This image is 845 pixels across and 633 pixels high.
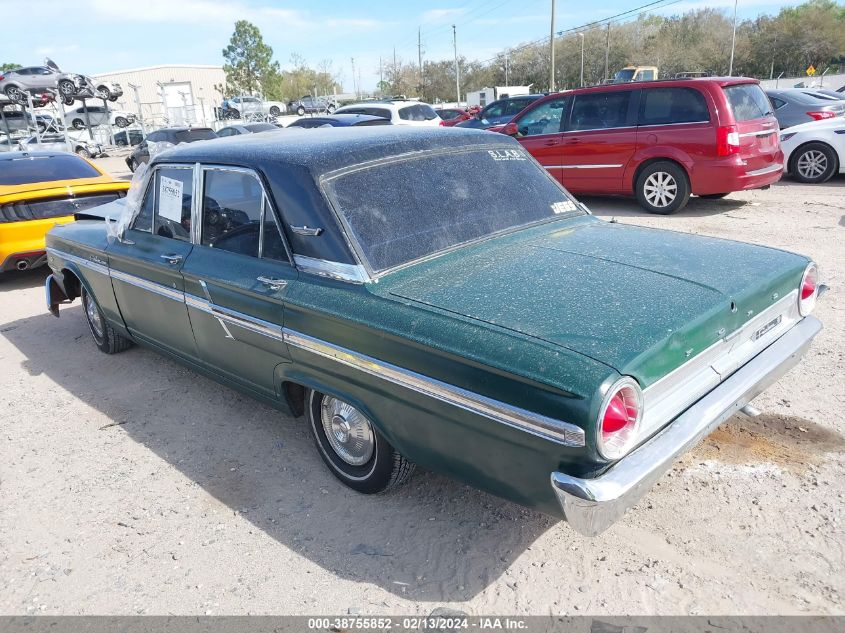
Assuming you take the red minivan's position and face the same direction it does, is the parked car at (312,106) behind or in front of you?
in front

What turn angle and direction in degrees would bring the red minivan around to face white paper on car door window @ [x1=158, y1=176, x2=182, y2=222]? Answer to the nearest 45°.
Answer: approximately 90° to its left

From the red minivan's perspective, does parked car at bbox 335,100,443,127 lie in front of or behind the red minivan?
in front

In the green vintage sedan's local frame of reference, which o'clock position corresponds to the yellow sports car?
The yellow sports car is roughly at 12 o'clock from the green vintage sedan.

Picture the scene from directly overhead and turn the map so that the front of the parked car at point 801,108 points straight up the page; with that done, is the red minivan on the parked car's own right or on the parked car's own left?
on the parked car's own left

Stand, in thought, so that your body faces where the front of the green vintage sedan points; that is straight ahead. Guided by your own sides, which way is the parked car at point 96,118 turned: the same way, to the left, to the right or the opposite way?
to the right

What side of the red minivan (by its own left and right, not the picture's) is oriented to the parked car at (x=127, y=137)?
front

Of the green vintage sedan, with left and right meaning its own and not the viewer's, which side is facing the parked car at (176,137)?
front

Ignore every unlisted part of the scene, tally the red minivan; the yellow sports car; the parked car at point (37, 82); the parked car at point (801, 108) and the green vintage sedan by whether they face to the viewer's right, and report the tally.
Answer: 1

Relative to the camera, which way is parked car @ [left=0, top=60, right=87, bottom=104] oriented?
to the viewer's right

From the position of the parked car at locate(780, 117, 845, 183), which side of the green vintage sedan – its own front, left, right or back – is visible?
right

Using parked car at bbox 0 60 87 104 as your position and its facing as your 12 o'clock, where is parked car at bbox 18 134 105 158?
parked car at bbox 18 134 105 158 is roughly at 3 o'clock from parked car at bbox 0 60 87 104.

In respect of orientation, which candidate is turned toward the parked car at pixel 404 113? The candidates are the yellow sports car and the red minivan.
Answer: the red minivan

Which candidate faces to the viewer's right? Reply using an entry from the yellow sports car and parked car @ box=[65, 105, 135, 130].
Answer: the parked car

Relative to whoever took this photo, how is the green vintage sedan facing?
facing away from the viewer and to the left of the viewer
